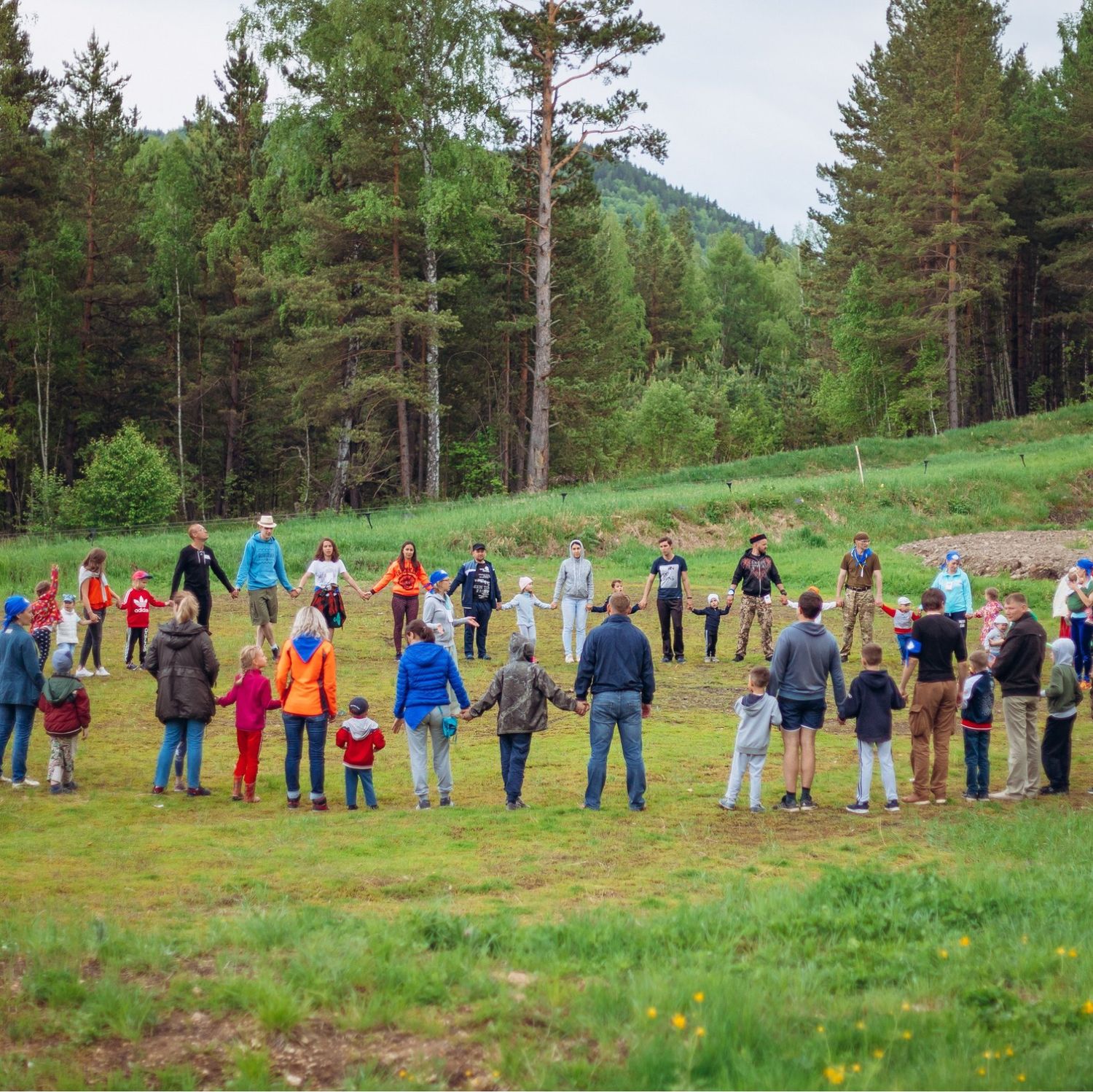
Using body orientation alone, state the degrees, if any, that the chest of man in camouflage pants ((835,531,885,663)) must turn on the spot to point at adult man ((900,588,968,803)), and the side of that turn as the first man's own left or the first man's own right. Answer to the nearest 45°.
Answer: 0° — they already face them

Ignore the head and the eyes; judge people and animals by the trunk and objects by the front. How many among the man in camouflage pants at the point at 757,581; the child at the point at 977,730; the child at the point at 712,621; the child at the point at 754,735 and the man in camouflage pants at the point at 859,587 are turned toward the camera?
3

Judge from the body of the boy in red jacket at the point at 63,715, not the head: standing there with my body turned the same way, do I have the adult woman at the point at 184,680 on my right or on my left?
on my right

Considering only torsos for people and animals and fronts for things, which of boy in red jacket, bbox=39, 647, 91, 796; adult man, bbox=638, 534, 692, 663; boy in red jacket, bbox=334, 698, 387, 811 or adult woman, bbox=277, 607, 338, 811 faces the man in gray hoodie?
the adult man

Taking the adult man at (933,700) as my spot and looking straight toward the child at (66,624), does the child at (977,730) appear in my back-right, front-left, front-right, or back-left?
back-right

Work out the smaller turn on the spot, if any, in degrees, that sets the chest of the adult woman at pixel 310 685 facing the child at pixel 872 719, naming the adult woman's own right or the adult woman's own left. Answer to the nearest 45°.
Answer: approximately 90° to the adult woman's own right

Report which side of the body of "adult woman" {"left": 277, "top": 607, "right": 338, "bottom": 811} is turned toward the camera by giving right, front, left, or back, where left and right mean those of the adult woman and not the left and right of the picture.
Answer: back

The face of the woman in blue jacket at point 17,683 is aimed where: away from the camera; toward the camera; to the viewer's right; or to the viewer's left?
to the viewer's right

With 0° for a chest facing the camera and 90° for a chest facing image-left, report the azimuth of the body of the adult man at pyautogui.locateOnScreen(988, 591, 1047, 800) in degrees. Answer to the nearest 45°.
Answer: approximately 90°

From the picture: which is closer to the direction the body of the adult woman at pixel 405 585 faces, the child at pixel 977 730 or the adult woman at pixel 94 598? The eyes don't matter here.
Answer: the child
